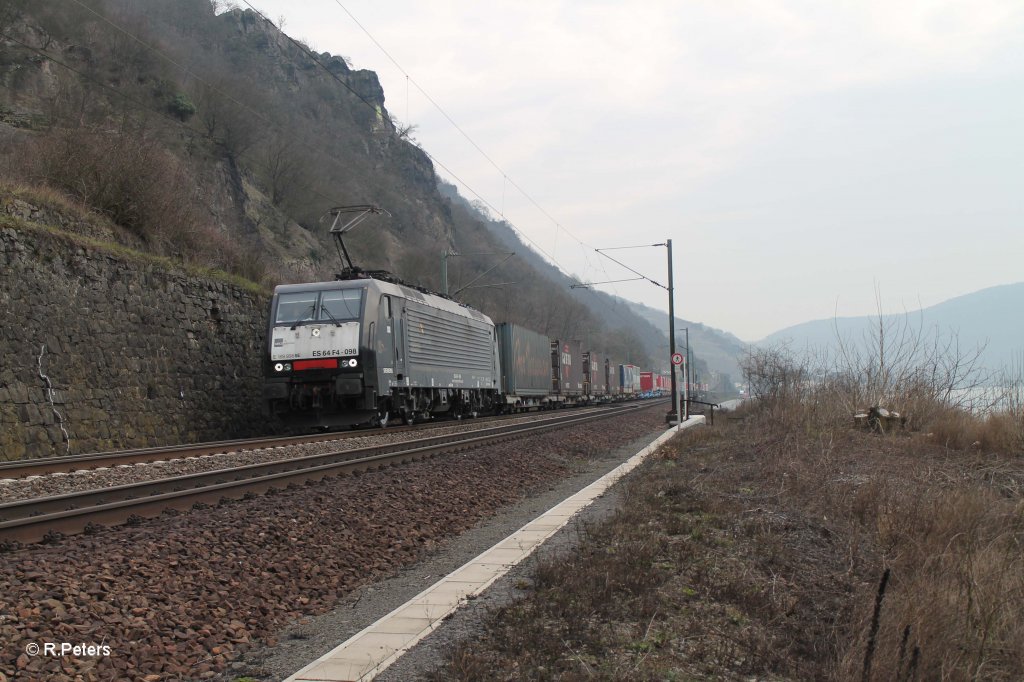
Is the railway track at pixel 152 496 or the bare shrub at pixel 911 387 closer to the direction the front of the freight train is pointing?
the railway track

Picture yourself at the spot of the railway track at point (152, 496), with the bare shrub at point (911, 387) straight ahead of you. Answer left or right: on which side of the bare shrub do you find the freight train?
left

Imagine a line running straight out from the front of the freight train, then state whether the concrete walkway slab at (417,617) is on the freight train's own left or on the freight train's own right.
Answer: on the freight train's own left

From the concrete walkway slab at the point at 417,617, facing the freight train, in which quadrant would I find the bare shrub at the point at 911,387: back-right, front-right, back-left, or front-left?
front-right

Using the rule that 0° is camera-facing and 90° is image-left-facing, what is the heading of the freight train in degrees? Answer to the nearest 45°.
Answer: approximately 45°

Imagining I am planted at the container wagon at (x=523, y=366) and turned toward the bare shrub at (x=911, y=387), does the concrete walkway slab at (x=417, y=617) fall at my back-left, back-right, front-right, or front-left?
front-right

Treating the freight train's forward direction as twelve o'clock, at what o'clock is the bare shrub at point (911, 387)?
The bare shrub is roughly at 8 o'clock from the freight train.
